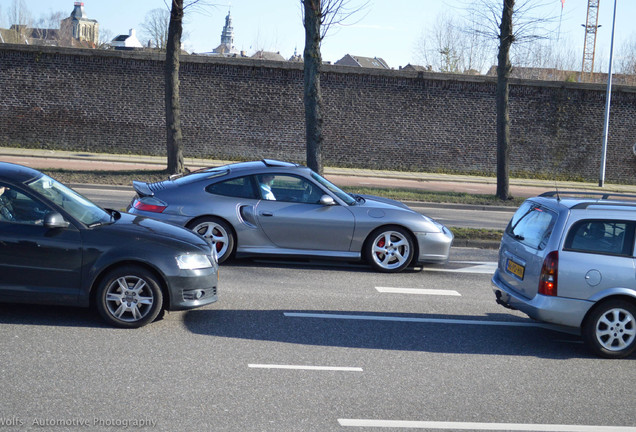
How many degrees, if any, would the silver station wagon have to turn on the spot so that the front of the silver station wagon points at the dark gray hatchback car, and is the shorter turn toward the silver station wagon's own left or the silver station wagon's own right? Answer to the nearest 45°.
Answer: approximately 135° to the silver station wagon's own left

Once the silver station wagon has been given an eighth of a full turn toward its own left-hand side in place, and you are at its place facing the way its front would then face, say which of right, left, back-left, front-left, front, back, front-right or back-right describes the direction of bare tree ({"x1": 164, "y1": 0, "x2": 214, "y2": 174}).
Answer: front-left

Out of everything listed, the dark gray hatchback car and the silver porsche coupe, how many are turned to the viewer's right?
2

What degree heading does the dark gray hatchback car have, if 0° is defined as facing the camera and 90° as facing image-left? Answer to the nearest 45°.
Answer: approximately 270°

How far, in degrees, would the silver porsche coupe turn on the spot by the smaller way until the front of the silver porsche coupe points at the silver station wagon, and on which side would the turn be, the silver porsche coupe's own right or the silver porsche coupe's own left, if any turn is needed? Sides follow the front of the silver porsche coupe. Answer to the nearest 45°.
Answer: approximately 45° to the silver porsche coupe's own right

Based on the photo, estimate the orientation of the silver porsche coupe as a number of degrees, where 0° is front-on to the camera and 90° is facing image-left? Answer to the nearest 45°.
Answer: approximately 270°

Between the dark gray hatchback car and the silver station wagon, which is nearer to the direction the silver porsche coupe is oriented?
the silver station wagon

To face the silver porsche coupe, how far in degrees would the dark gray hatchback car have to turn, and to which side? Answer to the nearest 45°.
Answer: approximately 45° to its left

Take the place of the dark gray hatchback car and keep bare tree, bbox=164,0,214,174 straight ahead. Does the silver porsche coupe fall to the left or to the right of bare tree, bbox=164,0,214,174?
right
